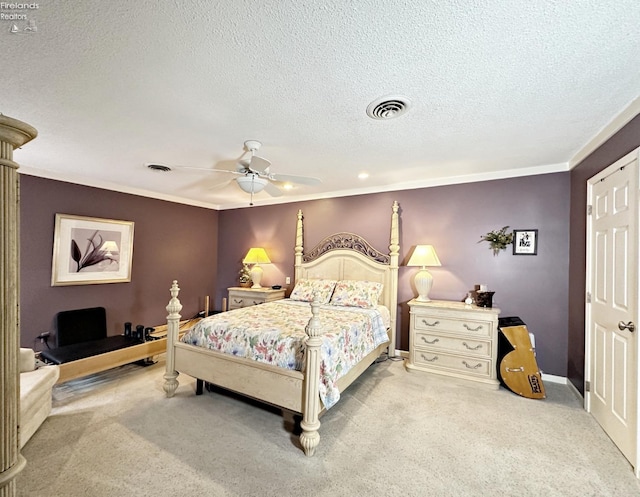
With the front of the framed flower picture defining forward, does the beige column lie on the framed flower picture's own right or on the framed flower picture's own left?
on the framed flower picture's own right

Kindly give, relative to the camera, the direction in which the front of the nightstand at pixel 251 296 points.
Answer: facing the viewer and to the left of the viewer

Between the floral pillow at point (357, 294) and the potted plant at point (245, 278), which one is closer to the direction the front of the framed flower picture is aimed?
the floral pillow

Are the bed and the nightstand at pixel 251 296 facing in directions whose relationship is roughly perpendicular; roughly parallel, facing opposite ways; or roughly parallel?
roughly parallel

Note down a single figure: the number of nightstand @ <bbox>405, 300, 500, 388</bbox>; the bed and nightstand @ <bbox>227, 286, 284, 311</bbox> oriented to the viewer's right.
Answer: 0

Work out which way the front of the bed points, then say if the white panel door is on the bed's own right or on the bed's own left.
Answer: on the bed's own left

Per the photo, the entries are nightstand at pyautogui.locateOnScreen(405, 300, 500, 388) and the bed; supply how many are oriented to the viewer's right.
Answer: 0

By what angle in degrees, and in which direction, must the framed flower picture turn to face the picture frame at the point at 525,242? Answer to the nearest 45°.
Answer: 0° — it already faces it

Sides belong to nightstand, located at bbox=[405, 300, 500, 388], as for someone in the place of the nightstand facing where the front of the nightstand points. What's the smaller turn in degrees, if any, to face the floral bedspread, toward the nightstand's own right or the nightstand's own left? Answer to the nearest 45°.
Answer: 0° — it already faces it

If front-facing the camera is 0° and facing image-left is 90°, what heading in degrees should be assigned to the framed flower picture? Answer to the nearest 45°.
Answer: approximately 315°

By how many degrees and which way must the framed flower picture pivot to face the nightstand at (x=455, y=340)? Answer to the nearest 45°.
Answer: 0° — it already faces it

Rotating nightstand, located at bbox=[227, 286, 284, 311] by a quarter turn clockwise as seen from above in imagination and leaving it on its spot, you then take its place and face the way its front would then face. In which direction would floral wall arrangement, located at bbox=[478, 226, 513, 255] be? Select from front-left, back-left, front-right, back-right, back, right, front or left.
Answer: back

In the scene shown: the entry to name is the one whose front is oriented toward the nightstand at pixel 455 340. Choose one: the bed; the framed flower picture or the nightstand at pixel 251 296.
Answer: the framed flower picture

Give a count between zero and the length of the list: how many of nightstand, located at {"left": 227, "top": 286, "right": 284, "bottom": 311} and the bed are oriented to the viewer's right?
0

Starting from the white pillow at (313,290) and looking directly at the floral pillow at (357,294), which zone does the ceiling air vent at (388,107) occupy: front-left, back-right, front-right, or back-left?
front-right

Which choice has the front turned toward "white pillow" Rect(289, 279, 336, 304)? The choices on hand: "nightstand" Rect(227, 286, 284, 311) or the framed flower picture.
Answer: the framed flower picture

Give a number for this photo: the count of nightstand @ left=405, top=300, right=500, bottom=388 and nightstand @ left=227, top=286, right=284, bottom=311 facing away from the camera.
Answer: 0

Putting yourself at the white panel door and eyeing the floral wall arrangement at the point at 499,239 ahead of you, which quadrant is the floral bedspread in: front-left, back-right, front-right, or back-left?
front-left

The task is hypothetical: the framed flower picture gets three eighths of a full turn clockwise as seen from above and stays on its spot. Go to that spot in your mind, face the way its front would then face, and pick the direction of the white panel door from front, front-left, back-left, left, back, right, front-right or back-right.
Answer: back-left

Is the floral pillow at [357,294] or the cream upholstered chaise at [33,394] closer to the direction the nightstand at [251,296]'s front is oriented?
the cream upholstered chaise
